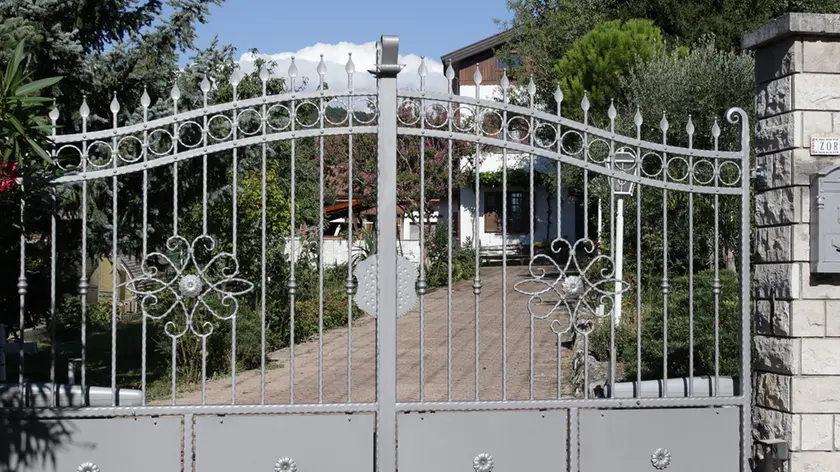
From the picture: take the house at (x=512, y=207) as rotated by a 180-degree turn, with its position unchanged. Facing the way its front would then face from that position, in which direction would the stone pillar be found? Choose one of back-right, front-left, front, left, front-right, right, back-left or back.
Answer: back

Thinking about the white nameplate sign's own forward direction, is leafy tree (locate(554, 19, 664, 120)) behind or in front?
behind

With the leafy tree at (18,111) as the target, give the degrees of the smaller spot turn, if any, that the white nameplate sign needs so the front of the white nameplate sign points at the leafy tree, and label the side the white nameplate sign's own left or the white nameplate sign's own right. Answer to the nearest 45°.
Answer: approximately 45° to the white nameplate sign's own right

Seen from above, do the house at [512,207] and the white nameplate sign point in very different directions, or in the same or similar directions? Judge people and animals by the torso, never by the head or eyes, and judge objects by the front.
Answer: same or similar directions

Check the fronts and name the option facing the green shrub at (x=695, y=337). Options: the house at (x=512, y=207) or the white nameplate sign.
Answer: the house

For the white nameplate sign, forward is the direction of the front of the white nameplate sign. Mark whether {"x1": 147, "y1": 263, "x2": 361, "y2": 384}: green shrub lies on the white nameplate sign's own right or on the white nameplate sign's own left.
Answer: on the white nameplate sign's own right

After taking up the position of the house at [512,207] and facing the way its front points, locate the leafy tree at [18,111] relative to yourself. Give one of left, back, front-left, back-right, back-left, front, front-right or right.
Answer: front

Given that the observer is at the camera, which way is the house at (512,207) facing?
facing the viewer

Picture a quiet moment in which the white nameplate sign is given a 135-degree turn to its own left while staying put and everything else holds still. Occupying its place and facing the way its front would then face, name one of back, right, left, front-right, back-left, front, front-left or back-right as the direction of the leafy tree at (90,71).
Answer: back-left

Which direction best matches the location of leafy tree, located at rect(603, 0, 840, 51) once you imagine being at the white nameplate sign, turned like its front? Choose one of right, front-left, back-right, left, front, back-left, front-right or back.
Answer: back

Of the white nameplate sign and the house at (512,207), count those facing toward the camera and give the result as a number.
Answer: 2

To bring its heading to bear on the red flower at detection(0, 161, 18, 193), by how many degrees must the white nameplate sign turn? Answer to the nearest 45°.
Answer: approximately 45° to its right

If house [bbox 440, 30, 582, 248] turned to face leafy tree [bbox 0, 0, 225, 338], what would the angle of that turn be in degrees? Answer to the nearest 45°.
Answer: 0° — it already faces it

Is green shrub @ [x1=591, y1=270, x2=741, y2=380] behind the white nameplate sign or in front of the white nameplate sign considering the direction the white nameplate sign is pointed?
behind
